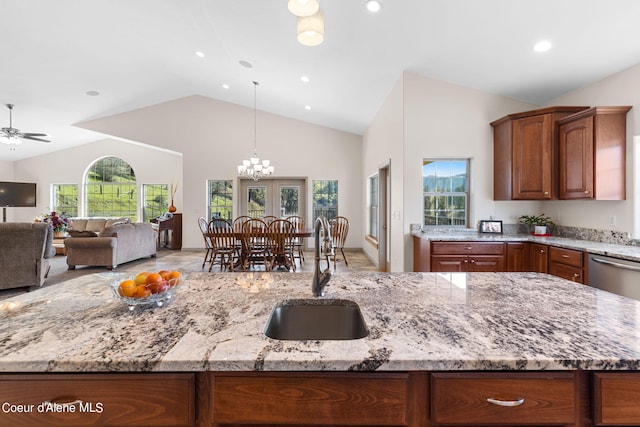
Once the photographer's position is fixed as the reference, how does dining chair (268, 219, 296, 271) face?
facing away from the viewer

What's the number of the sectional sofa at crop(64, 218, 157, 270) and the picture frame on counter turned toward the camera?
1

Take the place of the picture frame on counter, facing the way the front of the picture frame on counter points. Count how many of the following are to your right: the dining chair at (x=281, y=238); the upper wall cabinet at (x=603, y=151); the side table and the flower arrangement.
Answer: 3

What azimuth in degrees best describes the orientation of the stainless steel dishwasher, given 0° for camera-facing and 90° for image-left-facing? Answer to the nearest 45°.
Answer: approximately 45°

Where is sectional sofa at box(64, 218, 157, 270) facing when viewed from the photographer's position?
facing away from the viewer and to the left of the viewer

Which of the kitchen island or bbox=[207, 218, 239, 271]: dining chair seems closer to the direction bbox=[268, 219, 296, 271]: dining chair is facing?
the dining chair

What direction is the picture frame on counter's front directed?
toward the camera

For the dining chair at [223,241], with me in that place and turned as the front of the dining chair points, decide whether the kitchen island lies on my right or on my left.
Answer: on my right

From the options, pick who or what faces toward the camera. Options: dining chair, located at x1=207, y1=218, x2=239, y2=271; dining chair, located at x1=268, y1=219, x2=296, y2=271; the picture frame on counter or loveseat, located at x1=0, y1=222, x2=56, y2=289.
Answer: the picture frame on counter

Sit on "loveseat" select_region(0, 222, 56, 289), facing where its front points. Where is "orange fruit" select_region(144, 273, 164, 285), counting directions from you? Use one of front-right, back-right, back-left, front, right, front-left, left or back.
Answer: back-right

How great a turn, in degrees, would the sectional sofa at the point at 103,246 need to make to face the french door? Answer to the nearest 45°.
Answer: approximately 135° to its right

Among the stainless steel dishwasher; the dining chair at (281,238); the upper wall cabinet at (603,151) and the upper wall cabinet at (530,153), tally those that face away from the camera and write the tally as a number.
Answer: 1

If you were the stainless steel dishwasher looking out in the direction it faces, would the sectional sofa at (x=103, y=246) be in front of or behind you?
in front

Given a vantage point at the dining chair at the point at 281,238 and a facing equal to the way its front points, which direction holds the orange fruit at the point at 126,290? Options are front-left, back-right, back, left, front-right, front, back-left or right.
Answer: back
